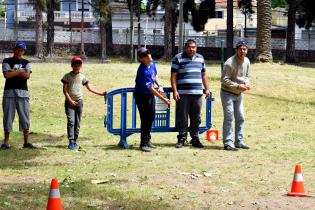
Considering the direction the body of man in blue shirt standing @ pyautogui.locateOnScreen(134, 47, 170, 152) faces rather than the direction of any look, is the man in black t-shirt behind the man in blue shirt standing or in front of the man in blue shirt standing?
behind

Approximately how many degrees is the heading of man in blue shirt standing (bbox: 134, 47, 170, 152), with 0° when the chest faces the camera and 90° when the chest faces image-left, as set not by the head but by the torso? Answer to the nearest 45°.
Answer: approximately 315°

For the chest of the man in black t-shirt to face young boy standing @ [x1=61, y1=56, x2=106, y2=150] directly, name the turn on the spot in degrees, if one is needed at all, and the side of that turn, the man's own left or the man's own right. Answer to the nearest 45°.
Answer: approximately 90° to the man's own left

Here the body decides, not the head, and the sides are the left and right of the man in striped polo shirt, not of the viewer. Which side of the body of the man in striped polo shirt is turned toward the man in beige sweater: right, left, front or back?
left

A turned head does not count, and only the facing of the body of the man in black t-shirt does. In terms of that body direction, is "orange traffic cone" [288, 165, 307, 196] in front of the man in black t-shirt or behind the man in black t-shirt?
in front

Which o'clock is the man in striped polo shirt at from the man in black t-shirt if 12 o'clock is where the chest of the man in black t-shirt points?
The man in striped polo shirt is roughly at 9 o'clock from the man in black t-shirt.

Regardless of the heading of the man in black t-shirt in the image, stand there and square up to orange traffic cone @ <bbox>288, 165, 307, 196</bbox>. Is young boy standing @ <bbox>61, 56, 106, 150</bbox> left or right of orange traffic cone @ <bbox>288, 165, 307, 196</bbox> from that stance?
left

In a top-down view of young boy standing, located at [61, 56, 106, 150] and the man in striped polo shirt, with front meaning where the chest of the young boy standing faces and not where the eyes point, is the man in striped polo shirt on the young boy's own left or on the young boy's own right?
on the young boy's own left
